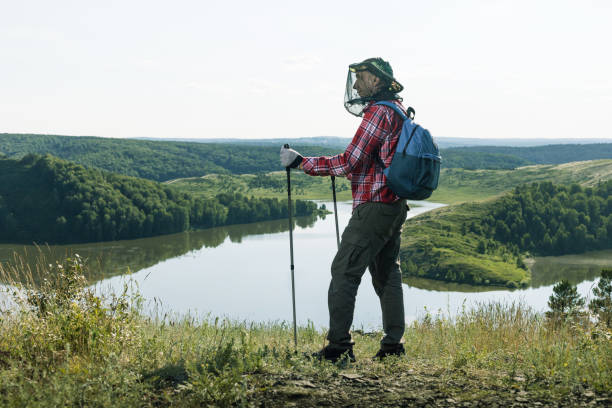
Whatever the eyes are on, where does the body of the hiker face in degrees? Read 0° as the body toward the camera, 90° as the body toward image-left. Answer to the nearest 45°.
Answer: approximately 90°
